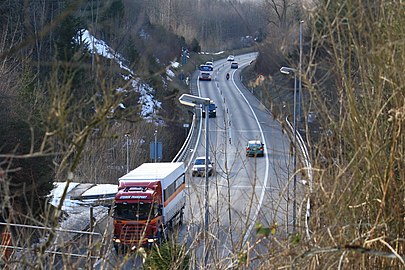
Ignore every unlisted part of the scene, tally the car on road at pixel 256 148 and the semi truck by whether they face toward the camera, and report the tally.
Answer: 1

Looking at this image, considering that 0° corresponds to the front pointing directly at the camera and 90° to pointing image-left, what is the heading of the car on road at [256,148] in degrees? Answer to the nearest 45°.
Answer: approximately 180°

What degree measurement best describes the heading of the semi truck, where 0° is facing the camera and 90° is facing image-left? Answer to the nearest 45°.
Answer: approximately 0°

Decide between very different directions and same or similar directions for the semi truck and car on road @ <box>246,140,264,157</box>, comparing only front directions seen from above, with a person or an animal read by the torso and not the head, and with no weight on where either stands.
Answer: very different directions
